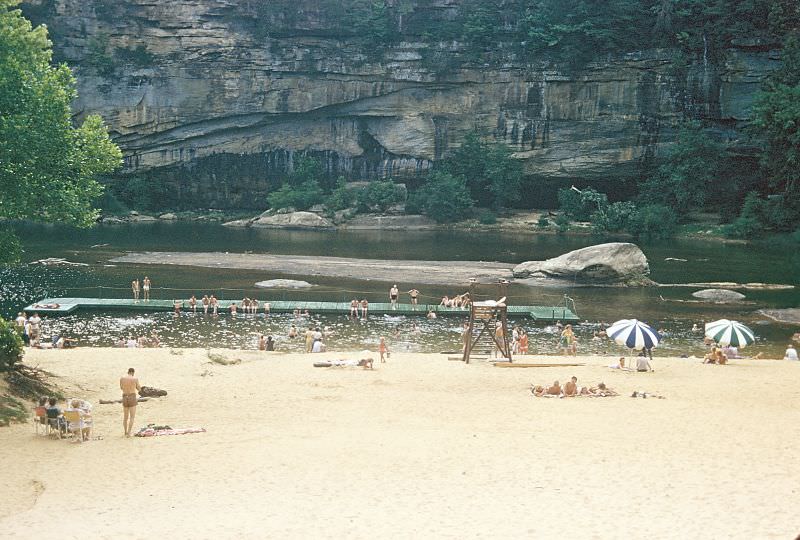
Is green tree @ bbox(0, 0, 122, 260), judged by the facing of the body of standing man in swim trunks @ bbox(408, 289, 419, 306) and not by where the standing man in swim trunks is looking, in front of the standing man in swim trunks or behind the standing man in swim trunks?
in front

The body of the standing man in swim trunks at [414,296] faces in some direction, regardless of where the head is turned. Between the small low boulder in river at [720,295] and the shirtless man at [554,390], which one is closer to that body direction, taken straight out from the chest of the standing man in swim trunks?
the shirtless man

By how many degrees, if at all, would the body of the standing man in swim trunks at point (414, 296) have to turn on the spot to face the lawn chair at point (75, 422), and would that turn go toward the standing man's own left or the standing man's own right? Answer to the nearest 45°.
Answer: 0° — they already face it

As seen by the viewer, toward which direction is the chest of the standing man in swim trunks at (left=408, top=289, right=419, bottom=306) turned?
toward the camera

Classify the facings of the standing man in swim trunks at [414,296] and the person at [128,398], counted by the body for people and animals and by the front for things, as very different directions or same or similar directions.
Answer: very different directions

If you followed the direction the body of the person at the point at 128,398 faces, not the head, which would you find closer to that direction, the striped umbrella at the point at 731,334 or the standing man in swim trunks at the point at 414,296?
the standing man in swim trunks

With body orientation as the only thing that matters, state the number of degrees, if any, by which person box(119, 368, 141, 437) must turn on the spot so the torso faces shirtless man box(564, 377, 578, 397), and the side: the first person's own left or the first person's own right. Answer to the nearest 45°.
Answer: approximately 90° to the first person's own right

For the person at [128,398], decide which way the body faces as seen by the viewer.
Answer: away from the camera

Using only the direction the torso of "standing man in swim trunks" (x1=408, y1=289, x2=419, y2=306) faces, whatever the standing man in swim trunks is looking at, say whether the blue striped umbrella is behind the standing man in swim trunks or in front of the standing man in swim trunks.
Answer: in front
